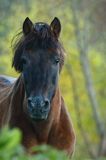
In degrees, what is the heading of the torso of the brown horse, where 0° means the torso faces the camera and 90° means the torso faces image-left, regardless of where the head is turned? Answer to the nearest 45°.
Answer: approximately 315°
